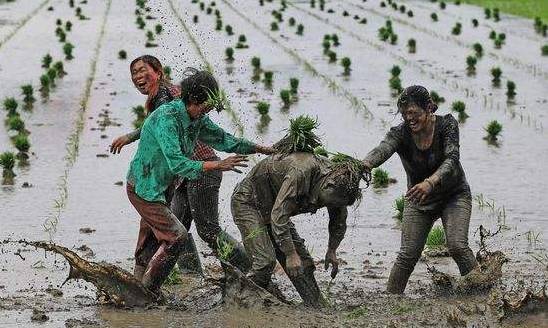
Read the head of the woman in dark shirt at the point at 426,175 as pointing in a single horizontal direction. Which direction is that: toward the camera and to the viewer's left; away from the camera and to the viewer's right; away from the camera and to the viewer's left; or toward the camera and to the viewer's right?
toward the camera and to the viewer's left

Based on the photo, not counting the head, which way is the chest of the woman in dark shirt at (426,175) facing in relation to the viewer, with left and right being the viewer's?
facing the viewer and to the left of the viewer

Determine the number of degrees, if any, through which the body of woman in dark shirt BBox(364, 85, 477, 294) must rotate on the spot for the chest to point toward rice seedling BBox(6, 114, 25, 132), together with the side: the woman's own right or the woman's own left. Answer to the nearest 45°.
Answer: approximately 90° to the woman's own right

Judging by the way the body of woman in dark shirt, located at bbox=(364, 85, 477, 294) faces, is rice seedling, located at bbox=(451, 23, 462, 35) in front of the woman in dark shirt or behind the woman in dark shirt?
behind

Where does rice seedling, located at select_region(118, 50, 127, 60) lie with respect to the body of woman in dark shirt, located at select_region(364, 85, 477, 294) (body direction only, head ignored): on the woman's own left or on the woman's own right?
on the woman's own right

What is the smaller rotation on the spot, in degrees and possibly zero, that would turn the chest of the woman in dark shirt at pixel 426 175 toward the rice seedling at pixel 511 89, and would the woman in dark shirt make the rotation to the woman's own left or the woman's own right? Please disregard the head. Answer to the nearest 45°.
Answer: approximately 135° to the woman's own right

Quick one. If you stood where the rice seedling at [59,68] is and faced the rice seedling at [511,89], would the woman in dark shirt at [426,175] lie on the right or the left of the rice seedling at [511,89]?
right

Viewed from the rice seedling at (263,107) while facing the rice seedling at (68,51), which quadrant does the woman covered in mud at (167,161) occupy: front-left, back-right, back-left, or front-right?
back-left

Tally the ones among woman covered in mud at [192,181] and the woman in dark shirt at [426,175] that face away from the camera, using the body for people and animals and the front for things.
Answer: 0
